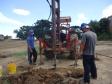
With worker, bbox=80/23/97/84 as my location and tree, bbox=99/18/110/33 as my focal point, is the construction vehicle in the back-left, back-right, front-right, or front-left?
front-left

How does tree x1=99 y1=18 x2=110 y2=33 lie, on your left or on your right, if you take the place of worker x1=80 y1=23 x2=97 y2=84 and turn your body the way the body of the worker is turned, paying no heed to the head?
on your right

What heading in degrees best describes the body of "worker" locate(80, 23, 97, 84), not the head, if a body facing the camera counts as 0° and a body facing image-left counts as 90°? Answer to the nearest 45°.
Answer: approximately 135°

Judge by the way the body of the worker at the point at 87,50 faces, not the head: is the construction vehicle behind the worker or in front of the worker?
in front

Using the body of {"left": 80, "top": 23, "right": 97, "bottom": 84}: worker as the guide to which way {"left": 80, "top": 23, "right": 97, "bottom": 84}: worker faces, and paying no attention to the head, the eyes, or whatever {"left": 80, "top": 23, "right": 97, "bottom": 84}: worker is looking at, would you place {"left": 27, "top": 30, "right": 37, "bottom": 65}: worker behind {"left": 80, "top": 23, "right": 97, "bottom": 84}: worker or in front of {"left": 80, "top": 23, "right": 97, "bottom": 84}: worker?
in front
